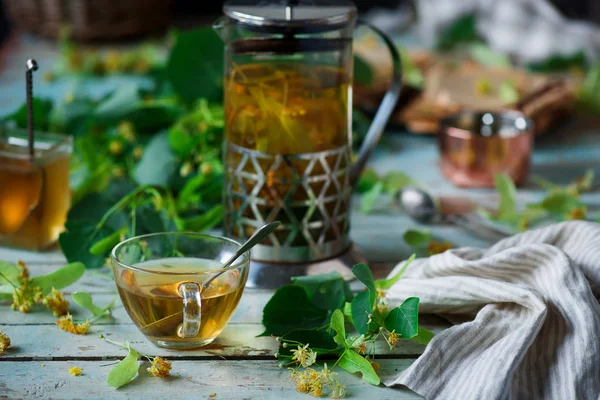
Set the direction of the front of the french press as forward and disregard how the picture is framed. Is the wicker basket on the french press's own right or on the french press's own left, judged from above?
on the french press's own right

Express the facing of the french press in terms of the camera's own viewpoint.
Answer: facing to the left of the viewer

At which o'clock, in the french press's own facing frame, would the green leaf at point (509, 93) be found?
The green leaf is roughly at 4 o'clock from the french press.

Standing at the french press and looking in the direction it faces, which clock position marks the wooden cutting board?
The wooden cutting board is roughly at 4 o'clock from the french press.

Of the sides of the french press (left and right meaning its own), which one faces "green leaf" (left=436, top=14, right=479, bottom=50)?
right
